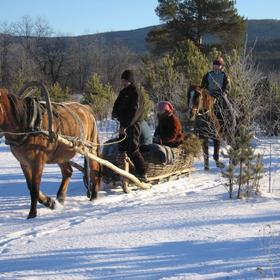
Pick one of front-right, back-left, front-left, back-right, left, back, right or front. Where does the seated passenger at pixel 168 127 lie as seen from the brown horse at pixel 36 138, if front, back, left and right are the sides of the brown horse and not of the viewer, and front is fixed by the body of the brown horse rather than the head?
back

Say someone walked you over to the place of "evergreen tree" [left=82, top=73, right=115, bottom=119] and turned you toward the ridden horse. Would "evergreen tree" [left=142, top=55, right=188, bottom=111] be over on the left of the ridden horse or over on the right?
left

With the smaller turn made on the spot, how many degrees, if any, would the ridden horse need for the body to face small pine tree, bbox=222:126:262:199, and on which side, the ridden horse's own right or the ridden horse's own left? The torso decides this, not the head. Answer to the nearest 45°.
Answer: approximately 45° to the ridden horse's own left

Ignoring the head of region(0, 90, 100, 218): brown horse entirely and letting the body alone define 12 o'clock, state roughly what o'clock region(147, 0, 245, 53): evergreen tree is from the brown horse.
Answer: The evergreen tree is roughly at 5 o'clock from the brown horse.

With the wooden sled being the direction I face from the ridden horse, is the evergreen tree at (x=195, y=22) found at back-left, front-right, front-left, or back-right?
back-right

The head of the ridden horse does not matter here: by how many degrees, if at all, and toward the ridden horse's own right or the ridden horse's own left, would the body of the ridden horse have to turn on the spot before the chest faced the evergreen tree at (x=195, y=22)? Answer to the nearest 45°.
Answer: approximately 135° to the ridden horse's own right

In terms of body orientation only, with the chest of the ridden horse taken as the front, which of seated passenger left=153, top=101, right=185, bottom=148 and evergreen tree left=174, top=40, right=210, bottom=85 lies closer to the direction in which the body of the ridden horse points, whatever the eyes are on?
the seated passenger

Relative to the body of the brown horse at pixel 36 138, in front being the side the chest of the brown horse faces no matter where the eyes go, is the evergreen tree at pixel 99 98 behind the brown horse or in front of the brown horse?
behind

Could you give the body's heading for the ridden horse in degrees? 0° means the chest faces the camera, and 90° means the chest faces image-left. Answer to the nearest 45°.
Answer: approximately 45°
